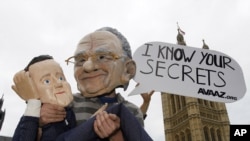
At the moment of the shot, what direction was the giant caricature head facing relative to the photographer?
facing the viewer and to the left of the viewer

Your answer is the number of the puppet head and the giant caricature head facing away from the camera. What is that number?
0
